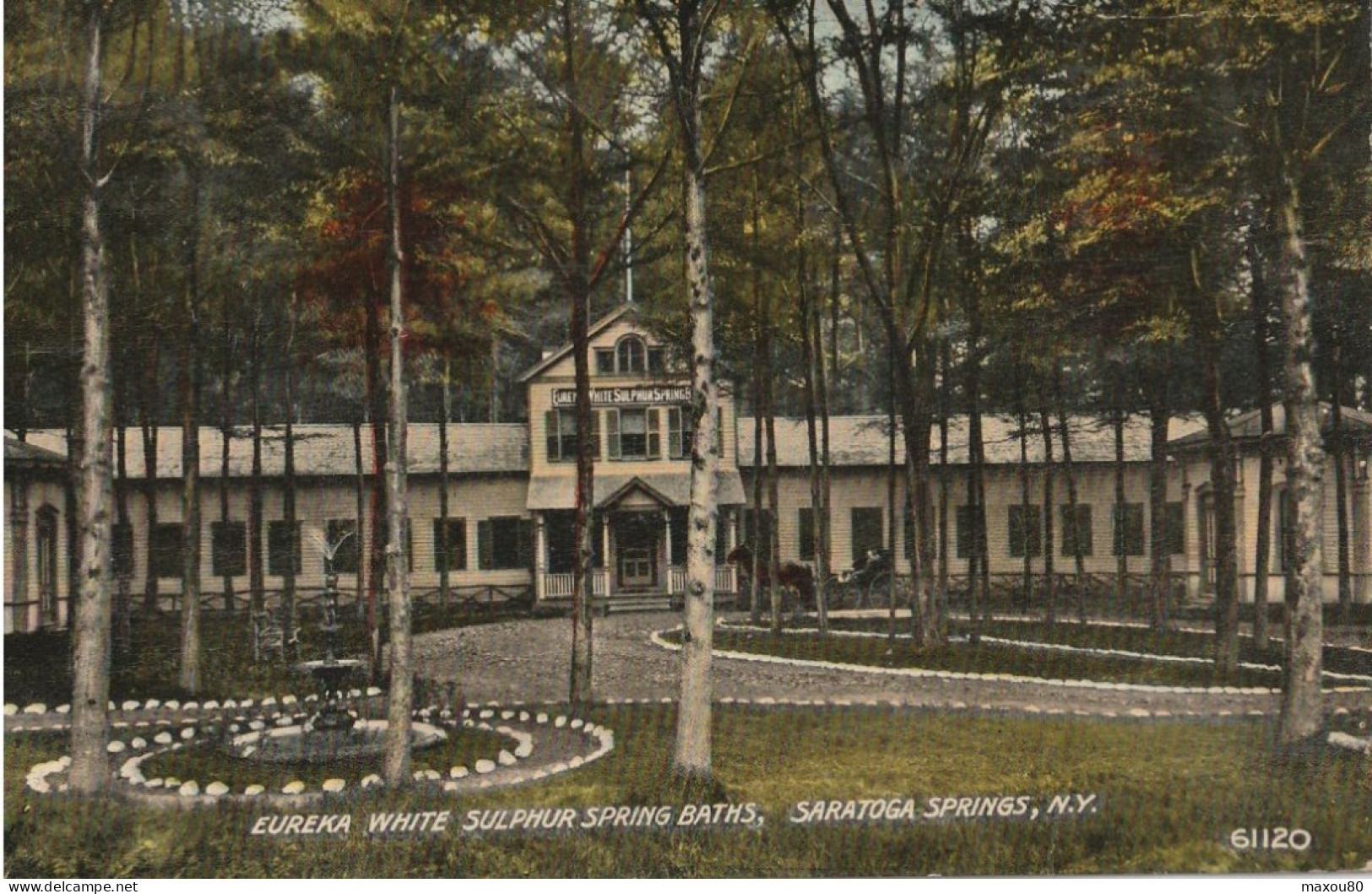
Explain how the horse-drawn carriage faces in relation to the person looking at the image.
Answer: facing to the left of the viewer

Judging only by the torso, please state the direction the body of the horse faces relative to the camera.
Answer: to the viewer's left

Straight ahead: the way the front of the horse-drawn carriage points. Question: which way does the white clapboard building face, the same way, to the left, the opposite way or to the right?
to the left

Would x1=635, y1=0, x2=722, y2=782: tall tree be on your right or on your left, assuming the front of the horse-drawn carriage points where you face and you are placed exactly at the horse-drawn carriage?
on your left

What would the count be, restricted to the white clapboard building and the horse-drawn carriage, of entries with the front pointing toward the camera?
1

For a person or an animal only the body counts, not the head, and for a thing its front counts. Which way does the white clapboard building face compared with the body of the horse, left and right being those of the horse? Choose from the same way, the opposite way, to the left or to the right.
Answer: to the left

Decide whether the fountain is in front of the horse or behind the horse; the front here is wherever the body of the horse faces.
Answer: in front

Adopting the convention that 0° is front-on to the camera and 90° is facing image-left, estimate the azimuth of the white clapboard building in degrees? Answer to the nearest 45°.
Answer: approximately 0°
